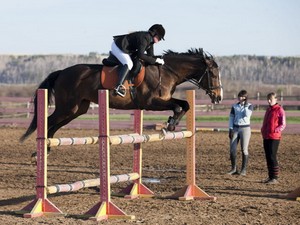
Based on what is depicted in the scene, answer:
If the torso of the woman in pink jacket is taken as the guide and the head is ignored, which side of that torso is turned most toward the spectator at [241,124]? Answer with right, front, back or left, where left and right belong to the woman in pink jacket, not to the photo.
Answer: right

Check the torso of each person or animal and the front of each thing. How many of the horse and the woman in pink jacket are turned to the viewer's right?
1

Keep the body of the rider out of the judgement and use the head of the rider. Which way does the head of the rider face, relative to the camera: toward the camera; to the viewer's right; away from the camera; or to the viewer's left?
to the viewer's right

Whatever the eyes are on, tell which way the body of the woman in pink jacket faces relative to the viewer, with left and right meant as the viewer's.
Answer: facing the viewer and to the left of the viewer

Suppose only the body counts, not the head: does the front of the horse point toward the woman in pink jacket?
yes

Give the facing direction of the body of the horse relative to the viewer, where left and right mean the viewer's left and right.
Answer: facing to the right of the viewer

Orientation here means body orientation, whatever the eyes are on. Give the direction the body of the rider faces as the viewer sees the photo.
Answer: to the viewer's right
